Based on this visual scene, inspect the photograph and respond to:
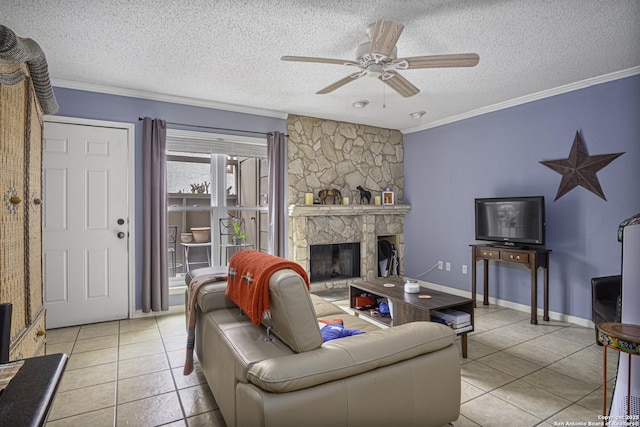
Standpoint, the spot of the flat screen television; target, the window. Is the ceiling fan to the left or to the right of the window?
left

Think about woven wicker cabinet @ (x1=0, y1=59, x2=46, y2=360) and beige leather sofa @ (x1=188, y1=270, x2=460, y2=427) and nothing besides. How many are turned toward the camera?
0

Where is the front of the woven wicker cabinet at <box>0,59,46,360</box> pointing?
to the viewer's right

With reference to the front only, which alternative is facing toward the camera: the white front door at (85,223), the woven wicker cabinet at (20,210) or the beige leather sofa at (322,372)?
the white front door

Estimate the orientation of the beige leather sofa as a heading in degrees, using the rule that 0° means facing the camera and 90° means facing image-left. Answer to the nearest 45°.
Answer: approximately 225°

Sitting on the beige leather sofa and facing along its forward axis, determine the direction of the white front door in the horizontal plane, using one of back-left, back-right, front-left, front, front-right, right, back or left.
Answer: left

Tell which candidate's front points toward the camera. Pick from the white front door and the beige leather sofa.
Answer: the white front door

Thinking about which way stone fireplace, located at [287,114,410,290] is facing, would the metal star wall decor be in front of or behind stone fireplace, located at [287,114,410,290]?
in front

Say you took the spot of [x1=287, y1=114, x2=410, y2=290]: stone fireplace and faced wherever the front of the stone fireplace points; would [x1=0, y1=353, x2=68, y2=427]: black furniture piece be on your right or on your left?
on your right

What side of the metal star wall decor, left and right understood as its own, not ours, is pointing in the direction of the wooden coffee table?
front

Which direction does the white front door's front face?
toward the camera

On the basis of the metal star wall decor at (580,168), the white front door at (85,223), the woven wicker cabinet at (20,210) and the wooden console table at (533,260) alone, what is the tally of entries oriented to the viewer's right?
1

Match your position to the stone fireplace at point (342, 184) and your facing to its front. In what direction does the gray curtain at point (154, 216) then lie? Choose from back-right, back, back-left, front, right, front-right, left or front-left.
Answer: right

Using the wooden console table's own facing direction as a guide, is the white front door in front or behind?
in front

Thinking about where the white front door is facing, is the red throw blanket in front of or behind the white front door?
in front

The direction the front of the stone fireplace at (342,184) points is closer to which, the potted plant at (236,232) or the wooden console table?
the wooden console table

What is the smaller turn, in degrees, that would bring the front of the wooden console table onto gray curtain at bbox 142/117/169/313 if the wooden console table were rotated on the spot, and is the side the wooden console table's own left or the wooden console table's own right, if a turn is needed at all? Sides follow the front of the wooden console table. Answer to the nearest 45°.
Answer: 0° — it already faces it

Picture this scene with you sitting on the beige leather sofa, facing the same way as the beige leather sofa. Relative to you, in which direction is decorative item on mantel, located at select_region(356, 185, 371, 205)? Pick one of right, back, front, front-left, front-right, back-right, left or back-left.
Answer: front-left
